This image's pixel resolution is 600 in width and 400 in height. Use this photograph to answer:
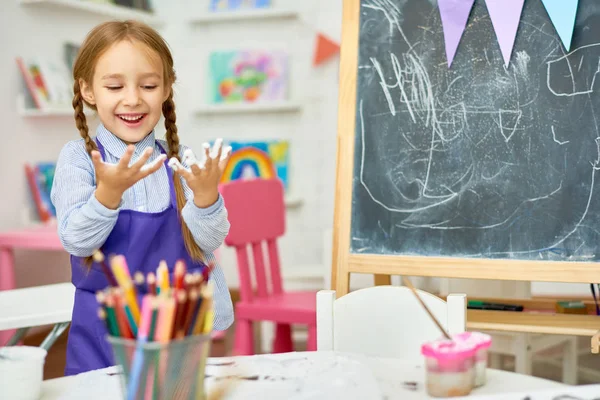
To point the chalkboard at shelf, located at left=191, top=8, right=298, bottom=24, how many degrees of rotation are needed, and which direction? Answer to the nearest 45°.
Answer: approximately 135° to its right

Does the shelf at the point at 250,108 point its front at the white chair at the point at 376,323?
yes

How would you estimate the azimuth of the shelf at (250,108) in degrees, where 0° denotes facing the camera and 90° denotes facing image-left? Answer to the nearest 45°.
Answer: approximately 0°

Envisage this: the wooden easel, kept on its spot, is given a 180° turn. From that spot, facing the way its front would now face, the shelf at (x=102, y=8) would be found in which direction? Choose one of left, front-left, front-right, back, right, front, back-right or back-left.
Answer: front-left

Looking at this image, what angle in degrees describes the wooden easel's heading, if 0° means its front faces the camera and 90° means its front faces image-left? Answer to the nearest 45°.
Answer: approximately 0°

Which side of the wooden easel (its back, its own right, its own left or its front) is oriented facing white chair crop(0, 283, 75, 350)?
right

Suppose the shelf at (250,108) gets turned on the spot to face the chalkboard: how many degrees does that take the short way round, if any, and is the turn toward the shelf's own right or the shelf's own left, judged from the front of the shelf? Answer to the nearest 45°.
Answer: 0° — it already faces it

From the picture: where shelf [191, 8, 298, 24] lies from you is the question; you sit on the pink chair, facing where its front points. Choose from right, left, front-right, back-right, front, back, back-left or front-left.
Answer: back-left

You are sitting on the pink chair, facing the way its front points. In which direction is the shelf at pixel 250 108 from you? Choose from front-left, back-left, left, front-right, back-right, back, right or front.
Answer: back-left

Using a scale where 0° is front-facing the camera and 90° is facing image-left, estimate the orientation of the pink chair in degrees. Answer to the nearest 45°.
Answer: approximately 315°
